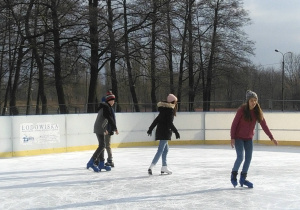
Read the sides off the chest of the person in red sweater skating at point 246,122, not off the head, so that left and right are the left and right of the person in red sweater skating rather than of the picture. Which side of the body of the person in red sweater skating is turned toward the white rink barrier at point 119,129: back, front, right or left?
back

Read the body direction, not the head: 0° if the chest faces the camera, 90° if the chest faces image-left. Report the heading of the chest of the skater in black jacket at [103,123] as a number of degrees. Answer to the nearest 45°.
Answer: approximately 270°

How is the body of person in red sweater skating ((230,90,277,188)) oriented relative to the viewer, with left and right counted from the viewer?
facing the viewer and to the right of the viewer

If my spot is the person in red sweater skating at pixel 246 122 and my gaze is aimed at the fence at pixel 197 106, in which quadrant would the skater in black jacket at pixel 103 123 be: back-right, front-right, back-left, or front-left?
front-left

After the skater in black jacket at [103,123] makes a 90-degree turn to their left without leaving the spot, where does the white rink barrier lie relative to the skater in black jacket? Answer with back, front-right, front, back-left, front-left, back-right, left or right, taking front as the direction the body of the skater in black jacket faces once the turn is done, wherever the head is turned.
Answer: front

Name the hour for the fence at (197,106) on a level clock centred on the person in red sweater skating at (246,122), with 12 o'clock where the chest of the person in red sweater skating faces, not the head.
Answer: The fence is roughly at 7 o'clock from the person in red sweater skating.
